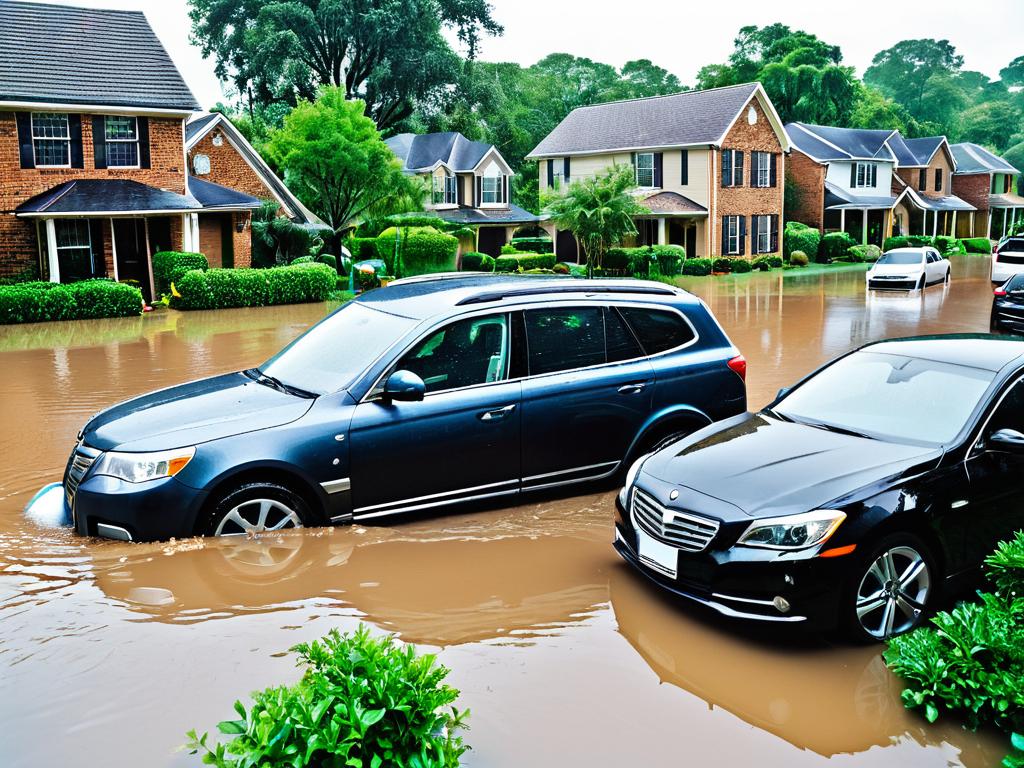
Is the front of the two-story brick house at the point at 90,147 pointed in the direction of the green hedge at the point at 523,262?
no

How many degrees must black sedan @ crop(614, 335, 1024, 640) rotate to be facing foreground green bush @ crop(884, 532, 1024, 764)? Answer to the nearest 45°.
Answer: approximately 90° to its left

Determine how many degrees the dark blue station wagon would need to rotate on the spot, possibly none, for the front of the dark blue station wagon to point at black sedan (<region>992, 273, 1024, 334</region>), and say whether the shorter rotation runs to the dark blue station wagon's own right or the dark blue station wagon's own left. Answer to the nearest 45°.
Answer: approximately 180°

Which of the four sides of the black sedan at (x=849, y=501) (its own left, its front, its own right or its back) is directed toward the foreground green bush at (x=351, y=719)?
front

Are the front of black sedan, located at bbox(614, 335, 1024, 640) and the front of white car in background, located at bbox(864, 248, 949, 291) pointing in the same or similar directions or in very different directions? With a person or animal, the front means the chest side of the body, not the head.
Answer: same or similar directions

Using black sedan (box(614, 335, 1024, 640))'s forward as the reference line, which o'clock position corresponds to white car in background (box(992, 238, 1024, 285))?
The white car in background is roughly at 5 o'clock from the black sedan.

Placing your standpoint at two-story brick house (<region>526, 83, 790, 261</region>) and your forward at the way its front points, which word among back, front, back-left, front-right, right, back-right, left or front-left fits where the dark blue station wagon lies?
front-left

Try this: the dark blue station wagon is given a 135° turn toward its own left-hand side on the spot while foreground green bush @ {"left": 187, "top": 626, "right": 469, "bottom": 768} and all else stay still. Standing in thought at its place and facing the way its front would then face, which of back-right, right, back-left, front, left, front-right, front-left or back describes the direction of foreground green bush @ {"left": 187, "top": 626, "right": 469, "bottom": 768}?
right

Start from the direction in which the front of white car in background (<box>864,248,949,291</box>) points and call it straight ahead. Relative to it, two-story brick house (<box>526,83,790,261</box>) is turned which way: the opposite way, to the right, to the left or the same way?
the same way

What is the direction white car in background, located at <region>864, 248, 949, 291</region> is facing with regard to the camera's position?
facing the viewer and to the left of the viewer

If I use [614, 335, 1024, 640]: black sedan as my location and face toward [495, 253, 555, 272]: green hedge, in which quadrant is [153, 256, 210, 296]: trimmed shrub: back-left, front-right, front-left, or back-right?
front-left

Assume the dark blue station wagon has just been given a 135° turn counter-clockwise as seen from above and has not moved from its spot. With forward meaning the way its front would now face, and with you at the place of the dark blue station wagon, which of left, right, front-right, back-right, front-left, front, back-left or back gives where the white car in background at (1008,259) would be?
front-left

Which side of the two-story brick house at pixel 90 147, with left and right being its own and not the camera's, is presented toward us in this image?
front

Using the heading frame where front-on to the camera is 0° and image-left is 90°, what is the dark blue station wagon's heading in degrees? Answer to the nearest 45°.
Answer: approximately 45°
